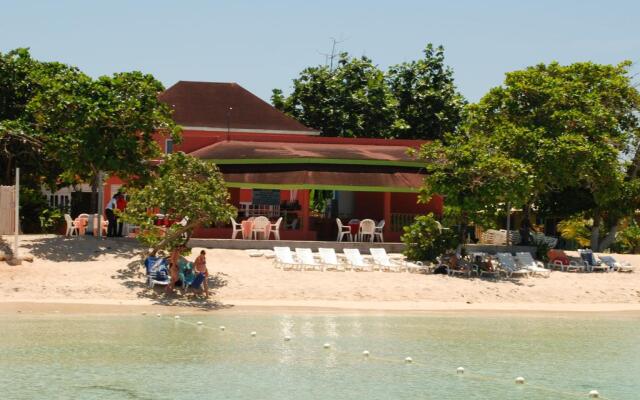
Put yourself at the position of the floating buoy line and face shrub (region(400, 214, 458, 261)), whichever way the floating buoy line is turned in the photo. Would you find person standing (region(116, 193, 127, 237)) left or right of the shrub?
left

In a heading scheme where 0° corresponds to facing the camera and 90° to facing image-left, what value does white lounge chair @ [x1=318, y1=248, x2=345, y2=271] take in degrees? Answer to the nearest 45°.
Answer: approximately 315°

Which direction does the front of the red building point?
toward the camera

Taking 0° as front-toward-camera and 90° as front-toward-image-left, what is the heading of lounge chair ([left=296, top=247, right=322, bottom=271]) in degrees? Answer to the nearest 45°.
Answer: approximately 315°

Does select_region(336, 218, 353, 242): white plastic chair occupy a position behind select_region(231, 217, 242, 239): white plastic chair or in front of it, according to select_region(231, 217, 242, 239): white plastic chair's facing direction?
in front

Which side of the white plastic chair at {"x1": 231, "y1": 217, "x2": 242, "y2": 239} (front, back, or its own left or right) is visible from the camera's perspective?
right

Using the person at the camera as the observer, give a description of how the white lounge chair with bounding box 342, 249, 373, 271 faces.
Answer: facing the viewer and to the right of the viewer

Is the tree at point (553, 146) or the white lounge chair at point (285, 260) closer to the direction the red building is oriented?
the white lounge chair

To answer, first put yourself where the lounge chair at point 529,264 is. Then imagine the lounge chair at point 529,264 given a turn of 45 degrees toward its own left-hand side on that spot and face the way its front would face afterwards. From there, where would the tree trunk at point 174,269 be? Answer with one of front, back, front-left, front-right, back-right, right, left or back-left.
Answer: back-right

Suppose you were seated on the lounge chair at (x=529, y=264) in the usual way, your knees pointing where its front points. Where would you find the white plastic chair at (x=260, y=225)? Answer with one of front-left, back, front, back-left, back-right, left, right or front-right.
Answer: back-right

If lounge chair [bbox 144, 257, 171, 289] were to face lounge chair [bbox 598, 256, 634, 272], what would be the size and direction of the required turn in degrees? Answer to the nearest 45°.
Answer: approximately 45° to its left

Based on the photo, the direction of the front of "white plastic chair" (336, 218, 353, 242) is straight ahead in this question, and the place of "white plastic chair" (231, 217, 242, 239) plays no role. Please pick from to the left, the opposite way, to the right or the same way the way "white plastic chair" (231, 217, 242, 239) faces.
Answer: the same way

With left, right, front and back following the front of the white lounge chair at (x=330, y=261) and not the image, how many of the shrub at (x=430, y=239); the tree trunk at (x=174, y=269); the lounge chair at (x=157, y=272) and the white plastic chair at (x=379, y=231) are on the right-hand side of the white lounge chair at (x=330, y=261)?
2

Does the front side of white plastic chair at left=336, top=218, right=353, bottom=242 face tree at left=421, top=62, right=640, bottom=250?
yes

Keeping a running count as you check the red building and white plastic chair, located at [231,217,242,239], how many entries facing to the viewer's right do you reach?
1

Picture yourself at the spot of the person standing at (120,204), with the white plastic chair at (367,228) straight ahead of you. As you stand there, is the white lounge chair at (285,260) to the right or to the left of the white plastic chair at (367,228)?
right
